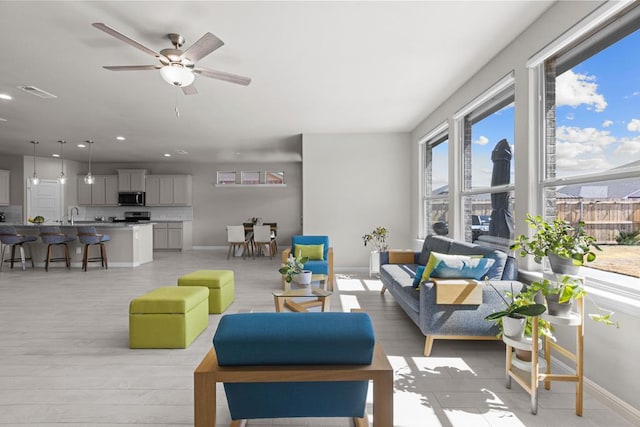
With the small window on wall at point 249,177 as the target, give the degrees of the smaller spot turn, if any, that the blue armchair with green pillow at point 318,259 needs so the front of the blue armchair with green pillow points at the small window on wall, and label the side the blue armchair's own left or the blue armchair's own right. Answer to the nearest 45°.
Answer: approximately 180°

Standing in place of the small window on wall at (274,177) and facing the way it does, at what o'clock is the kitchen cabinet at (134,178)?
The kitchen cabinet is roughly at 3 o'clock from the small window on wall.

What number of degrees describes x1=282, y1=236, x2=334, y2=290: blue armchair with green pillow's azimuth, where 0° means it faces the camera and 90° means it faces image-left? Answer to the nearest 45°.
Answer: approximately 0°

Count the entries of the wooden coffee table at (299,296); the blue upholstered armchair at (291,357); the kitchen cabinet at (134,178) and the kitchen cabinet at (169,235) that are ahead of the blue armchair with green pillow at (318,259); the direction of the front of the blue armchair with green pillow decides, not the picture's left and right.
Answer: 2
